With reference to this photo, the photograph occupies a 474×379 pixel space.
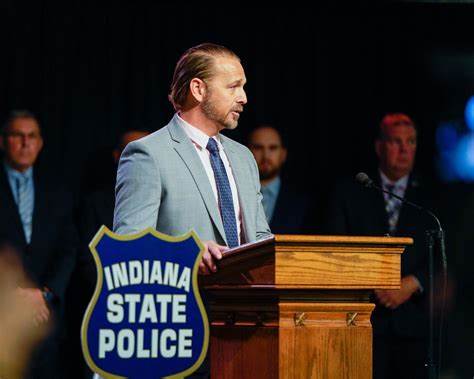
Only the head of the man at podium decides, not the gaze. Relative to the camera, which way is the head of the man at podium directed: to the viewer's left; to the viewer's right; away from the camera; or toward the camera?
to the viewer's right

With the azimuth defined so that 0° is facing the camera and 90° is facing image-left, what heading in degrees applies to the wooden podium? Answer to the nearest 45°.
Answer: approximately 315°

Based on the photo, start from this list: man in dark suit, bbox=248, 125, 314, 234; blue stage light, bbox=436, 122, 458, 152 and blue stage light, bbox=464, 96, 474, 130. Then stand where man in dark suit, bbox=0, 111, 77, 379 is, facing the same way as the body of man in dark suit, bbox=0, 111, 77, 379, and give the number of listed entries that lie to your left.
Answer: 3

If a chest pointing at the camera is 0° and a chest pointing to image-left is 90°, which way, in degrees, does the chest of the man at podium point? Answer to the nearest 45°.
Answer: approximately 315°

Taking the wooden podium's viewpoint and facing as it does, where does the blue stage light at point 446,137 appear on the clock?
The blue stage light is roughly at 8 o'clock from the wooden podium.

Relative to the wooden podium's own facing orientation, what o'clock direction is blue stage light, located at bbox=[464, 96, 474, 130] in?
The blue stage light is roughly at 8 o'clock from the wooden podium.

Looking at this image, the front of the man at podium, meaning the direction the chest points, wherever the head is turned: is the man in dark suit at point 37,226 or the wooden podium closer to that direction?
the wooden podium

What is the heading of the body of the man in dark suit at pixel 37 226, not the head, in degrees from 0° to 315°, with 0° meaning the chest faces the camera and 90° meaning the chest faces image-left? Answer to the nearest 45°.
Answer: approximately 0°
